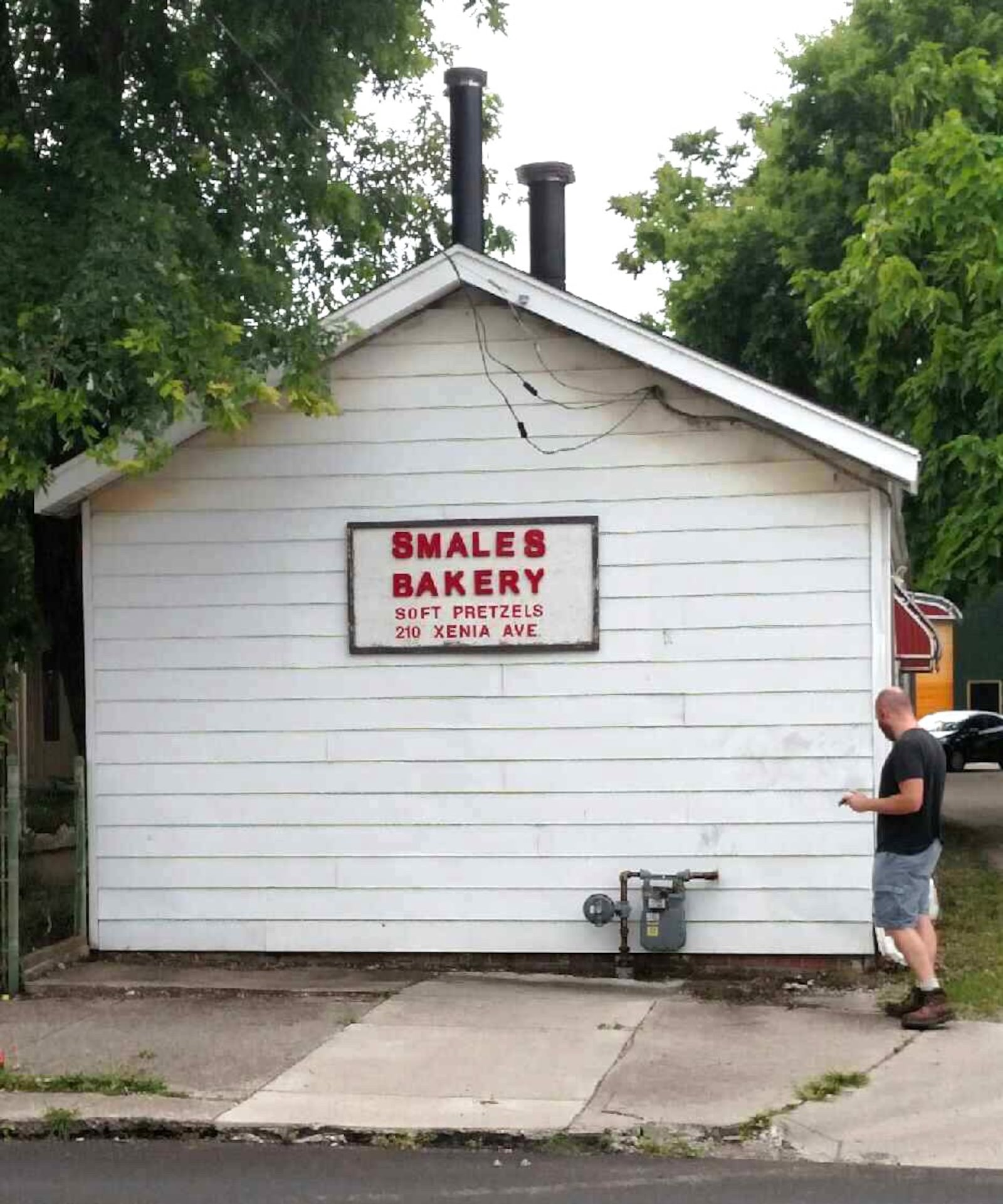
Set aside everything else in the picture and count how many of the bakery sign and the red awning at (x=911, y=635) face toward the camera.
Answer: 1

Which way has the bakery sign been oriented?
toward the camera

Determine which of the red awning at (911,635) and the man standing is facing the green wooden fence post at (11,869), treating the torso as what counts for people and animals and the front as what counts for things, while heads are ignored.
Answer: the man standing

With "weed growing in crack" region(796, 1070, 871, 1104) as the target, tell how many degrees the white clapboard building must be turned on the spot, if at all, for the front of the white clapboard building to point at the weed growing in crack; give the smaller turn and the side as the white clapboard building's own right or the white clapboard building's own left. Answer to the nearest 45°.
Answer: approximately 45° to the white clapboard building's own left

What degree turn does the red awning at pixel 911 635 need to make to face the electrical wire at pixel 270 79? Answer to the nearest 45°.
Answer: approximately 135° to its right

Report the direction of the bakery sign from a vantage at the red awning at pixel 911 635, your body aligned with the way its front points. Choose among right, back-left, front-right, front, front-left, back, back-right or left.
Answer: back-right

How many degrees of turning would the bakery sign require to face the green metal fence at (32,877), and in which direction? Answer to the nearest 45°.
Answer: approximately 90° to its right

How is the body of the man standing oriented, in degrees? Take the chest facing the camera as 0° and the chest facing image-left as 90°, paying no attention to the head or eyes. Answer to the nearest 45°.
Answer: approximately 90°

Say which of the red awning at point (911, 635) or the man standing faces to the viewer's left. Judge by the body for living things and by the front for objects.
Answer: the man standing

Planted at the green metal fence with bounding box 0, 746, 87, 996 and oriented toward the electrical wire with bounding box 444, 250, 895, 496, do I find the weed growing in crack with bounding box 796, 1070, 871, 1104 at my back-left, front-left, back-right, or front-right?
front-right

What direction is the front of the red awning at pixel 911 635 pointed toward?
to the viewer's right

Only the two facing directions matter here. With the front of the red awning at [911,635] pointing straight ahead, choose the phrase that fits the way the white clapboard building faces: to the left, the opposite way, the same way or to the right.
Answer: to the right

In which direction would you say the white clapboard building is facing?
toward the camera

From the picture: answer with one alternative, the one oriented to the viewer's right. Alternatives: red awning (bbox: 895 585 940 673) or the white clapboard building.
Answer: the red awning
